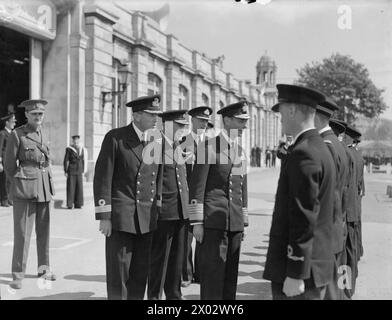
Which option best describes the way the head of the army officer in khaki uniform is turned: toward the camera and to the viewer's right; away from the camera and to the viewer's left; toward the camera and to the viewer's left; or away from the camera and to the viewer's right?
toward the camera and to the viewer's right

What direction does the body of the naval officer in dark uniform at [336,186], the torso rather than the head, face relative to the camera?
to the viewer's left

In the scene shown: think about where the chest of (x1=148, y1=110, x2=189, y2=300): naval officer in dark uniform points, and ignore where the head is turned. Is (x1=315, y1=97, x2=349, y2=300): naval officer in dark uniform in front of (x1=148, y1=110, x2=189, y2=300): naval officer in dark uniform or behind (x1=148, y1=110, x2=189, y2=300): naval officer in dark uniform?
in front

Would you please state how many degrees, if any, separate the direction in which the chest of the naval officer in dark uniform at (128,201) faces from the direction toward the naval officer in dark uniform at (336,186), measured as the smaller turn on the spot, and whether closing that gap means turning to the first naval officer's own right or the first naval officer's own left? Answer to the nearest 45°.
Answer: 0° — they already face them

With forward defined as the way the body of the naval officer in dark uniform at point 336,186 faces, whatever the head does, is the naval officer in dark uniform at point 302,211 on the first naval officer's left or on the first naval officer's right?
on the first naval officer's left

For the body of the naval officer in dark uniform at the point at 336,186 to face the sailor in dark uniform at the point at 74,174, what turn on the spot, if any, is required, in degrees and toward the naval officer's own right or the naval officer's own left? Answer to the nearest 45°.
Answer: approximately 45° to the naval officer's own right

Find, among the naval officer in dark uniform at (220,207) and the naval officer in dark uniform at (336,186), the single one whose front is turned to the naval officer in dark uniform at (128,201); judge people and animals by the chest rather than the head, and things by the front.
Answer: the naval officer in dark uniform at (336,186)

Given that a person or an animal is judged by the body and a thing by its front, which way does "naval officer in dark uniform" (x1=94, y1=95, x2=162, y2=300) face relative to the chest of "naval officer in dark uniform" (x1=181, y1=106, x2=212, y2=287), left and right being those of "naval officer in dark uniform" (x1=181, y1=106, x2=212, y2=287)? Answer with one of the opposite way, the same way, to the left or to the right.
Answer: the same way

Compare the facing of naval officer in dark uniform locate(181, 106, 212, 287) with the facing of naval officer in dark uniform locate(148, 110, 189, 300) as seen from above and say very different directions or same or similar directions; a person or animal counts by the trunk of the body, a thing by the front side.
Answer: same or similar directions

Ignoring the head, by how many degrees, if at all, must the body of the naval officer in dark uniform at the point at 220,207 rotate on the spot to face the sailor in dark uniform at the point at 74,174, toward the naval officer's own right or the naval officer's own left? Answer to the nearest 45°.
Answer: approximately 180°

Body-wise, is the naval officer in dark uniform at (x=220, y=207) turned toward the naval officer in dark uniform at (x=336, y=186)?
yes

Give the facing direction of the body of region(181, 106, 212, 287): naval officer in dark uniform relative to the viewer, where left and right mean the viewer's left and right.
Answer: facing the viewer and to the right of the viewer

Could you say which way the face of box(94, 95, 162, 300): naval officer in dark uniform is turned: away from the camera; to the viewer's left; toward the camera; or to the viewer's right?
to the viewer's right

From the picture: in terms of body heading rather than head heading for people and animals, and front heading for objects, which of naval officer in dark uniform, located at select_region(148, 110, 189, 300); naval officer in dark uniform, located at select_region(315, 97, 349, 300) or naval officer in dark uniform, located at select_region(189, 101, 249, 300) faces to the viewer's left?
naval officer in dark uniform, located at select_region(315, 97, 349, 300)

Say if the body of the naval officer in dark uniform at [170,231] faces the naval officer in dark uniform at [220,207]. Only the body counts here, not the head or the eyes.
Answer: yes

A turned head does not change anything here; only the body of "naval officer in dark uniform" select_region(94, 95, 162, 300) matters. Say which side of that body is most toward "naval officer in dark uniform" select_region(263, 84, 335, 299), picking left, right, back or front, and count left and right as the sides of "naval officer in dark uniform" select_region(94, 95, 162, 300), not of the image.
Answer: front
